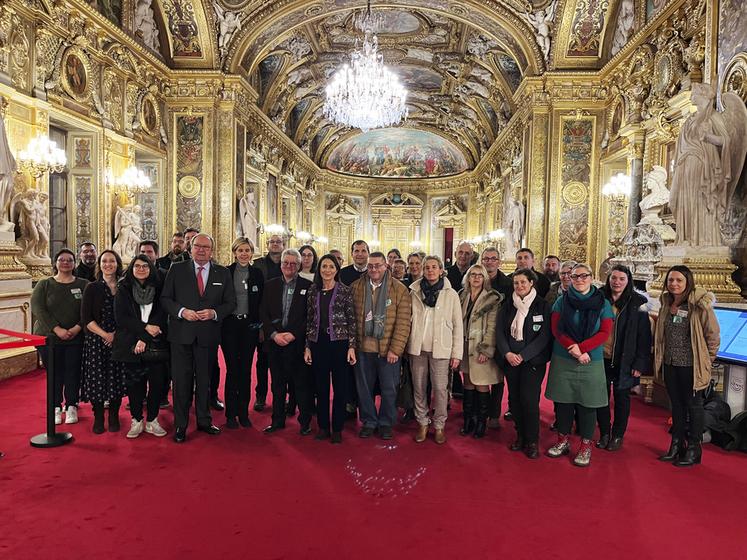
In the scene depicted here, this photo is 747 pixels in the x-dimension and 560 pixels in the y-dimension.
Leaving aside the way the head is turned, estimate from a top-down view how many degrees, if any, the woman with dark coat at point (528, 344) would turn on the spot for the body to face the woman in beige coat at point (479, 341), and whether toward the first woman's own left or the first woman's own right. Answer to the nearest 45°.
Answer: approximately 90° to the first woman's own right

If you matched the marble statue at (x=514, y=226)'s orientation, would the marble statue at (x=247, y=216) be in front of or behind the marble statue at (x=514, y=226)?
in front

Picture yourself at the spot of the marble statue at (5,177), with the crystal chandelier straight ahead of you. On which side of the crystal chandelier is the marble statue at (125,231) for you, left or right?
left

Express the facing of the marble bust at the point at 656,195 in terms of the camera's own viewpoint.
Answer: facing to the left of the viewer

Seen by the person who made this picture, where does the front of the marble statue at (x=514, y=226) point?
facing to the left of the viewer
